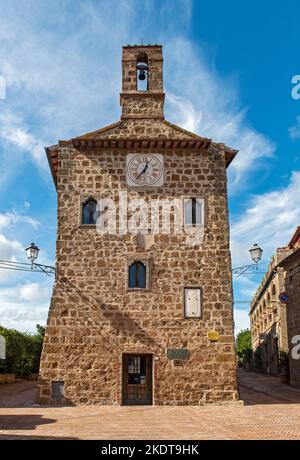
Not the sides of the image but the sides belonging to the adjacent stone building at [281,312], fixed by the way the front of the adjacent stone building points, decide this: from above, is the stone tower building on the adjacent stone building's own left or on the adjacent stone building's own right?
on the adjacent stone building's own left

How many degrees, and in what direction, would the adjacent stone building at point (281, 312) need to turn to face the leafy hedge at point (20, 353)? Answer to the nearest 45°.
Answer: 0° — it already faces it

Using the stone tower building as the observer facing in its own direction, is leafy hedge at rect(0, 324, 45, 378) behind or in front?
behind

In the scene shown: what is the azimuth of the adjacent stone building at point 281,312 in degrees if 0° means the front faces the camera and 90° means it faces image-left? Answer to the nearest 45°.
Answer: approximately 90°

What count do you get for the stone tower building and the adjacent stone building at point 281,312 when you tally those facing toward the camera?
1

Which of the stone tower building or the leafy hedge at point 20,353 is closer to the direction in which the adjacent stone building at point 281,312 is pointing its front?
the leafy hedge

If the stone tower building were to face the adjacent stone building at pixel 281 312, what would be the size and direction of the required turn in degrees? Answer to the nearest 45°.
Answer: approximately 135° to its left

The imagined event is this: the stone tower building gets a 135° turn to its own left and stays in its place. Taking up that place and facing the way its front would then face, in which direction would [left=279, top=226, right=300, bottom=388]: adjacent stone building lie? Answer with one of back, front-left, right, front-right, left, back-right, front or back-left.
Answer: front

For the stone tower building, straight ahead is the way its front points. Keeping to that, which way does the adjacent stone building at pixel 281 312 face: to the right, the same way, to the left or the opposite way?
to the right

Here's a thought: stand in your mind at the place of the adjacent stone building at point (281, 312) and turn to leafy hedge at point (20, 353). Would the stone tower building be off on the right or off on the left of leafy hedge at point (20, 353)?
left
